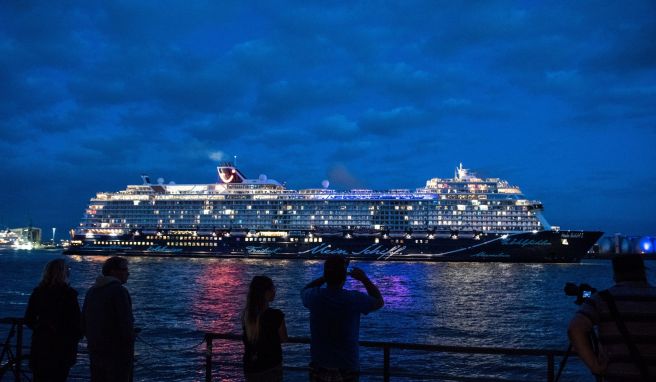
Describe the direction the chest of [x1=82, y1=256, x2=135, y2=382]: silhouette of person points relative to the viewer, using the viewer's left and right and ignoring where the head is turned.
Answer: facing away from the viewer and to the right of the viewer

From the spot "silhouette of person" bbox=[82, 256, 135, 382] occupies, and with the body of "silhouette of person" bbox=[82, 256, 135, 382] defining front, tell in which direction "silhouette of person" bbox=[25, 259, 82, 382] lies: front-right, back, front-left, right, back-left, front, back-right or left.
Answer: left

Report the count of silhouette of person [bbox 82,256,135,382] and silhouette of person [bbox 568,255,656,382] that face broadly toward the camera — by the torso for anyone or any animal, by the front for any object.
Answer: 0

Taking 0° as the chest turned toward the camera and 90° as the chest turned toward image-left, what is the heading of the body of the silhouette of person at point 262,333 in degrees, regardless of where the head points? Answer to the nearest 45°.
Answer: approximately 225°

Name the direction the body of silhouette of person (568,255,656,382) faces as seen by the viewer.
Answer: away from the camera

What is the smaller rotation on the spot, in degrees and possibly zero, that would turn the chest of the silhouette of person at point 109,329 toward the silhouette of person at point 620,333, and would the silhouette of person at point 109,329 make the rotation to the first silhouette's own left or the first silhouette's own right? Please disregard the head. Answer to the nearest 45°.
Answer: approximately 90° to the first silhouette's own right

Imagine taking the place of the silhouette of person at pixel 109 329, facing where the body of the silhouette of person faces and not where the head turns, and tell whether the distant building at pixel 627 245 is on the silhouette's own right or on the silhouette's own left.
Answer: on the silhouette's own right

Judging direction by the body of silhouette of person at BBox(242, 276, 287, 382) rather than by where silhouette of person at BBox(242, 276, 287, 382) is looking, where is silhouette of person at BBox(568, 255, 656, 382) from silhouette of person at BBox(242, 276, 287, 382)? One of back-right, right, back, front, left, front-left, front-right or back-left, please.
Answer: right

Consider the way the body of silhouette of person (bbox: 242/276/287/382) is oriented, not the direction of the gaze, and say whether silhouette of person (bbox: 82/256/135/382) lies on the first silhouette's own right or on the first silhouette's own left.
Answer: on the first silhouette's own left
